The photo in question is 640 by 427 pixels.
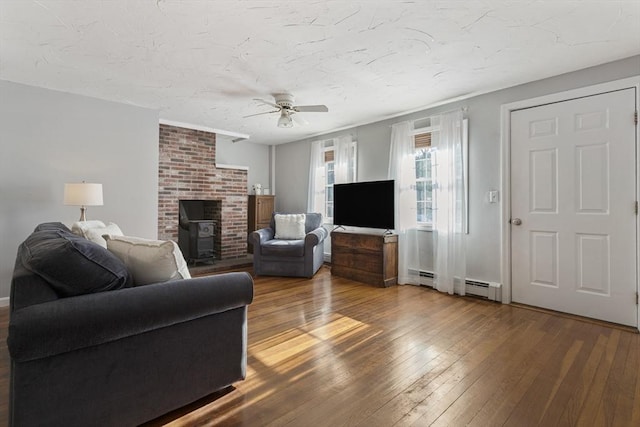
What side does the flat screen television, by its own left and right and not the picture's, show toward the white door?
left

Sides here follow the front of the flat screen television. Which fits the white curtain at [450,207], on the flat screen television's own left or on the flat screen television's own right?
on the flat screen television's own left

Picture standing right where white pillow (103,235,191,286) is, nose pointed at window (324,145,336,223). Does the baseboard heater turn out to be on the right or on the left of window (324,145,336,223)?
right

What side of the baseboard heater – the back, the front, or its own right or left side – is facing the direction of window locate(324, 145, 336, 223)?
right

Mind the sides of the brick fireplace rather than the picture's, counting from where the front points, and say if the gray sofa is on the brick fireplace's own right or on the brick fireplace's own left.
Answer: on the brick fireplace's own right

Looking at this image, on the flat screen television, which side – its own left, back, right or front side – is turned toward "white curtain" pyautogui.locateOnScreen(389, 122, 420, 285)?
left

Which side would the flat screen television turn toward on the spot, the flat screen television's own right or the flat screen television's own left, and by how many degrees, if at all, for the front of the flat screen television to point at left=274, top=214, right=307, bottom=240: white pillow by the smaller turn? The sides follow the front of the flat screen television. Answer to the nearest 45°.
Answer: approximately 45° to the flat screen television's own right

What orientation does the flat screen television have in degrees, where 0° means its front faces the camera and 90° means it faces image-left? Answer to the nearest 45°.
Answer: approximately 45°

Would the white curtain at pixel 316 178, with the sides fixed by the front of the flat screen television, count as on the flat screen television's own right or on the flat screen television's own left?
on the flat screen television's own right

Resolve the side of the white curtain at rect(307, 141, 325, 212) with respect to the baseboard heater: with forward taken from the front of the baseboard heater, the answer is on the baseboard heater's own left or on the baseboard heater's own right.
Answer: on the baseboard heater's own right
